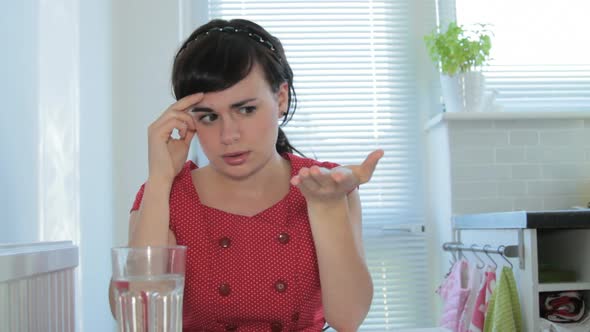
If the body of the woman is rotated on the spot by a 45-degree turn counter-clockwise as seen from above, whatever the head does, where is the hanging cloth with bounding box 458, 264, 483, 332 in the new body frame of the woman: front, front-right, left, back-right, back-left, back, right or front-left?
left

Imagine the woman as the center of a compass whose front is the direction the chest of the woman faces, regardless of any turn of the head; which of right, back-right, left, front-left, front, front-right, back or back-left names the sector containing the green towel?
back-left

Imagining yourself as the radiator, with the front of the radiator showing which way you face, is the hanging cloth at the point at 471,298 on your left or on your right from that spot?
on your left

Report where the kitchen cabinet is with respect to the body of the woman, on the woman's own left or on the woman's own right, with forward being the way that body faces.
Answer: on the woman's own left

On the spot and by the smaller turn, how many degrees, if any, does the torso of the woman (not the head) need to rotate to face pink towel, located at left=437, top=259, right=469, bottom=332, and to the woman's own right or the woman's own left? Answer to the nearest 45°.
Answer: approximately 135° to the woman's own left

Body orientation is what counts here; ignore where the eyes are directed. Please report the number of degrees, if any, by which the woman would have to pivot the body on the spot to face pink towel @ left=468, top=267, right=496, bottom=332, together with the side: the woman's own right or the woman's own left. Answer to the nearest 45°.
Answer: approximately 135° to the woman's own left

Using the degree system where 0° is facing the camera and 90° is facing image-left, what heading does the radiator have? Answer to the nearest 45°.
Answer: approximately 315°

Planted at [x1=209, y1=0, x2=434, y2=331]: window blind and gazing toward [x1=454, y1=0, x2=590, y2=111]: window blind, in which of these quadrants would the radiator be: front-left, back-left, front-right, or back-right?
back-right

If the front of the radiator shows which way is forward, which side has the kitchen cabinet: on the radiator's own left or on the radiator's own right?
on the radiator's own left
